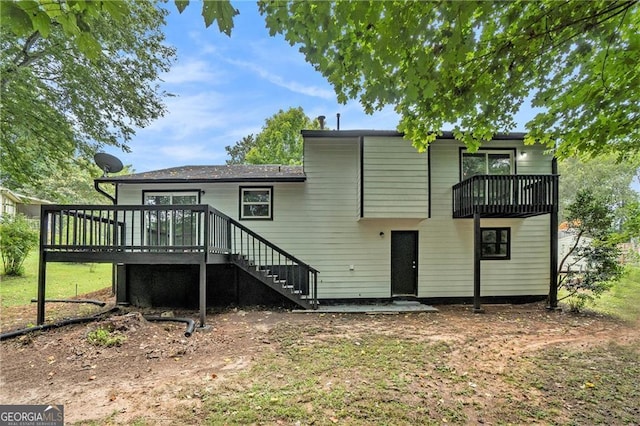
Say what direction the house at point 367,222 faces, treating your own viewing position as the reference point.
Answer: facing away from the viewer

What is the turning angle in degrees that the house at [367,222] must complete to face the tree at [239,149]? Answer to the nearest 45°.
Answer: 0° — it already faces it

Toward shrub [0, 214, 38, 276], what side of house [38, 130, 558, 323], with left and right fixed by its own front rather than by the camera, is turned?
left
